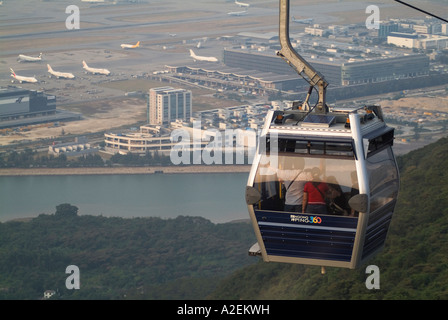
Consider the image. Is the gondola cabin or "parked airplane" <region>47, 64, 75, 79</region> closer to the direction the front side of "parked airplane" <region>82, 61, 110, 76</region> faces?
the gondola cabin

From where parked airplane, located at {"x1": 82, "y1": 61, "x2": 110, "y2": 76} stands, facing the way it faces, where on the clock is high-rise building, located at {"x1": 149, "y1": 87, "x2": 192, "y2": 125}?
The high-rise building is roughly at 1 o'clock from the parked airplane.

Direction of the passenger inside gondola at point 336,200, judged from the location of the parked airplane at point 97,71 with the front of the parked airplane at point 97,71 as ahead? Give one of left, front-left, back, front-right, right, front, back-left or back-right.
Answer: front-right

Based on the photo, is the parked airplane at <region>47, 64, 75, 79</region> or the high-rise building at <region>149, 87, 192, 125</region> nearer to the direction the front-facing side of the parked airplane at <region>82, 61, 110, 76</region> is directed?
the high-rise building

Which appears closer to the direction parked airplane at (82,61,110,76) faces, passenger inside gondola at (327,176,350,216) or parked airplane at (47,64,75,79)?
the passenger inside gondola

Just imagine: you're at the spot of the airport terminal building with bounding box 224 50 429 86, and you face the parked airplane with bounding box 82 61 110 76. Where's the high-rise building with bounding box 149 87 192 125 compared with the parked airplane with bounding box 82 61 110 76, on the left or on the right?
left

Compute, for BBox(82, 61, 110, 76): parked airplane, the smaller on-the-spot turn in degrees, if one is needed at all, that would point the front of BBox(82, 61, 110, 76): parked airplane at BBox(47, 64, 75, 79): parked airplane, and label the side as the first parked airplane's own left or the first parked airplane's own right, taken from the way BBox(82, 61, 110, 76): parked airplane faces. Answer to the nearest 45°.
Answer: approximately 135° to the first parked airplane's own right

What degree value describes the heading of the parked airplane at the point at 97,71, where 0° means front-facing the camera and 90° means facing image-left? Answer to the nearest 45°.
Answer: approximately 315°

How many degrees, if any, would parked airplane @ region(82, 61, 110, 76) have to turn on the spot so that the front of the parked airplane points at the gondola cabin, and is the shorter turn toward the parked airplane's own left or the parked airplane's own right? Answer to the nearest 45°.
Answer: approximately 45° to the parked airplane's own right

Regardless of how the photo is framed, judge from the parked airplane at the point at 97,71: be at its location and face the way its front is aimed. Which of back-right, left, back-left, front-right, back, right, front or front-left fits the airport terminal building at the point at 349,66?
front-left
